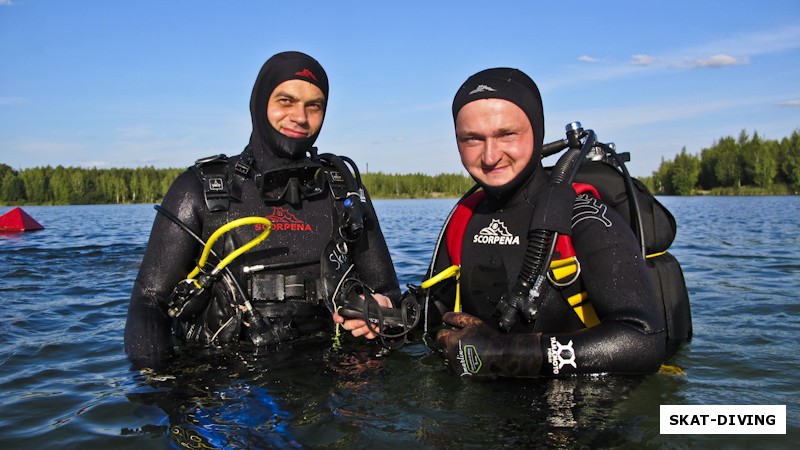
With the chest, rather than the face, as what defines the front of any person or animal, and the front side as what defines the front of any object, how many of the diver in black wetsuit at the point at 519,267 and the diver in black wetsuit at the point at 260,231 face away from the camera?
0

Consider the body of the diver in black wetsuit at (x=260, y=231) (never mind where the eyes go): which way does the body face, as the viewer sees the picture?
toward the camera

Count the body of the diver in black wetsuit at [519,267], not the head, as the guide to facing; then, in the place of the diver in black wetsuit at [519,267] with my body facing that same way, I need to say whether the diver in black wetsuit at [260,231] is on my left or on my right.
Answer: on my right

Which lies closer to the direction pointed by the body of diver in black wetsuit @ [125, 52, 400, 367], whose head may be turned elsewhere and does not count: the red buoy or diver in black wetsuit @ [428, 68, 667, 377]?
the diver in black wetsuit

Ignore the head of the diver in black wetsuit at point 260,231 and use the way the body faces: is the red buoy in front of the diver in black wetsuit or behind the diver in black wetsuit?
behind

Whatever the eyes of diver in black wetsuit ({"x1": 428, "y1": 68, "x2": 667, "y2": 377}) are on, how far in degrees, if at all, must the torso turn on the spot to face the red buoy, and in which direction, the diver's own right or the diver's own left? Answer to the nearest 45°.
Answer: approximately 90° to the diver's own right

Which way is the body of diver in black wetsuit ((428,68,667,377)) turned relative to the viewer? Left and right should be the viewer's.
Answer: facing the viewer and to the left of the viewer

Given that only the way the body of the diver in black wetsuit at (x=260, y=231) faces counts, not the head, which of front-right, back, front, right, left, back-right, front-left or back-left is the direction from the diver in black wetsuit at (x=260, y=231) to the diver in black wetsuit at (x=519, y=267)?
front-left

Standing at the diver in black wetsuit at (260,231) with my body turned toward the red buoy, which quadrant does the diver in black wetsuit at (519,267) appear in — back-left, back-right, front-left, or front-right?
back-right
